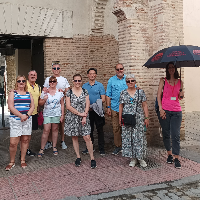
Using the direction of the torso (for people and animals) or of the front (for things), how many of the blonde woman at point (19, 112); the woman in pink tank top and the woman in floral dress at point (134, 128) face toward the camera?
3

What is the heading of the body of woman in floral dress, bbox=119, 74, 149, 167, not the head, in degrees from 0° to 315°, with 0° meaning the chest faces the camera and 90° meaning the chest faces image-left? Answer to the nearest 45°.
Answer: approximately 0°

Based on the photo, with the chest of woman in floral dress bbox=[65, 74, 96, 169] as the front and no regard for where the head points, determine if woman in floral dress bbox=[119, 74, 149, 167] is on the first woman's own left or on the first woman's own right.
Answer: on the first woman's own left

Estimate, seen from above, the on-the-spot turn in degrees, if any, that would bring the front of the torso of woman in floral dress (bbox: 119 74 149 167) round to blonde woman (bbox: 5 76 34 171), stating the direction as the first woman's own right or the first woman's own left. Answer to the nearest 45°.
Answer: approximately 90° to the first woman's own right

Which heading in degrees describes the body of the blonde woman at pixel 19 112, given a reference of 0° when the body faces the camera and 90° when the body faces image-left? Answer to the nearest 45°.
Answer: approximately 0°

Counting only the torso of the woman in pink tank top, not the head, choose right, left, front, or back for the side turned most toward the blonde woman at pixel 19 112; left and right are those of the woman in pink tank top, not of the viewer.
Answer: right

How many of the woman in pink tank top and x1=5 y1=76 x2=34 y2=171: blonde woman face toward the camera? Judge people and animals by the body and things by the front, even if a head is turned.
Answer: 2
